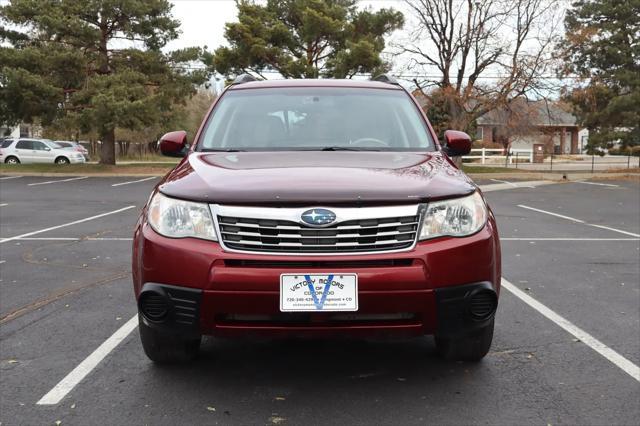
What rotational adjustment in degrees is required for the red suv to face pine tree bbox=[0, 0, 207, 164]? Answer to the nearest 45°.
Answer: approximately 180°

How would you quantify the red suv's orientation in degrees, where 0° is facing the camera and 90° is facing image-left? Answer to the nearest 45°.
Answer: approximately 0°

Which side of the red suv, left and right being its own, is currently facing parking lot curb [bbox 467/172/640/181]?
back

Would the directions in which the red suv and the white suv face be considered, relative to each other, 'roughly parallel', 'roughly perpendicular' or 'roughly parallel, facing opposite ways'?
roughly perpendicular
